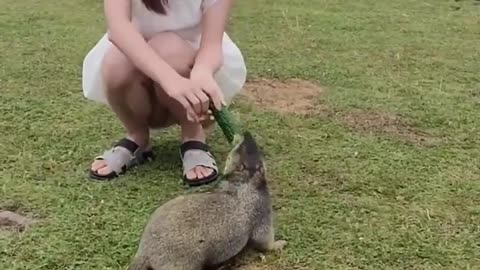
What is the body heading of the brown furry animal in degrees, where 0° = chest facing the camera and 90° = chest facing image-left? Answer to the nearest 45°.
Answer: approximately 225°
